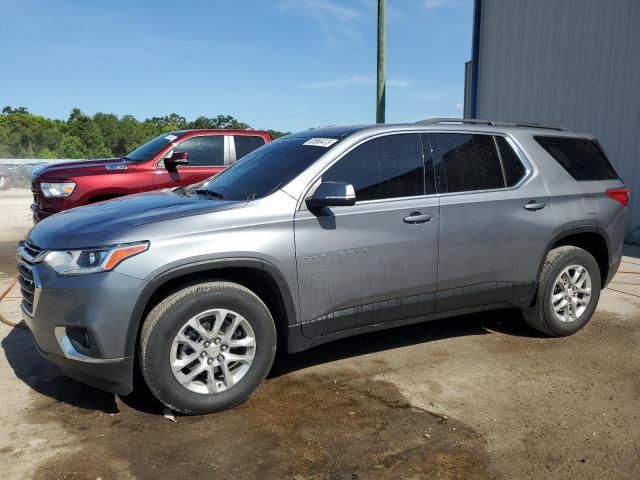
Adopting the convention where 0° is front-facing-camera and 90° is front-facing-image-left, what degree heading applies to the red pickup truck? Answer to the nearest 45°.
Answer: approximately 45°

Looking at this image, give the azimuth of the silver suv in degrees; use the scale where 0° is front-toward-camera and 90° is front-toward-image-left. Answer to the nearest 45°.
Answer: approximately 45°

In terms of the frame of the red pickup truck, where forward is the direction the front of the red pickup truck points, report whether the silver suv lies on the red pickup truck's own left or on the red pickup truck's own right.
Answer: on the red pickup truck's own left

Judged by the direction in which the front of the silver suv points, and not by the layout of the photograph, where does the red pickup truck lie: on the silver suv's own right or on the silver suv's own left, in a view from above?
on the silver suv's own right

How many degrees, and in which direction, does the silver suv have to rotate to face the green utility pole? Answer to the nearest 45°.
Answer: approximately 135° to its right

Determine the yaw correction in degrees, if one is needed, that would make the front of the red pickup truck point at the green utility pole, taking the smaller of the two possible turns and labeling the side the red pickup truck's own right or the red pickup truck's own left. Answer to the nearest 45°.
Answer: approximately 180°

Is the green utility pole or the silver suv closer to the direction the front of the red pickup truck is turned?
the silver suv
